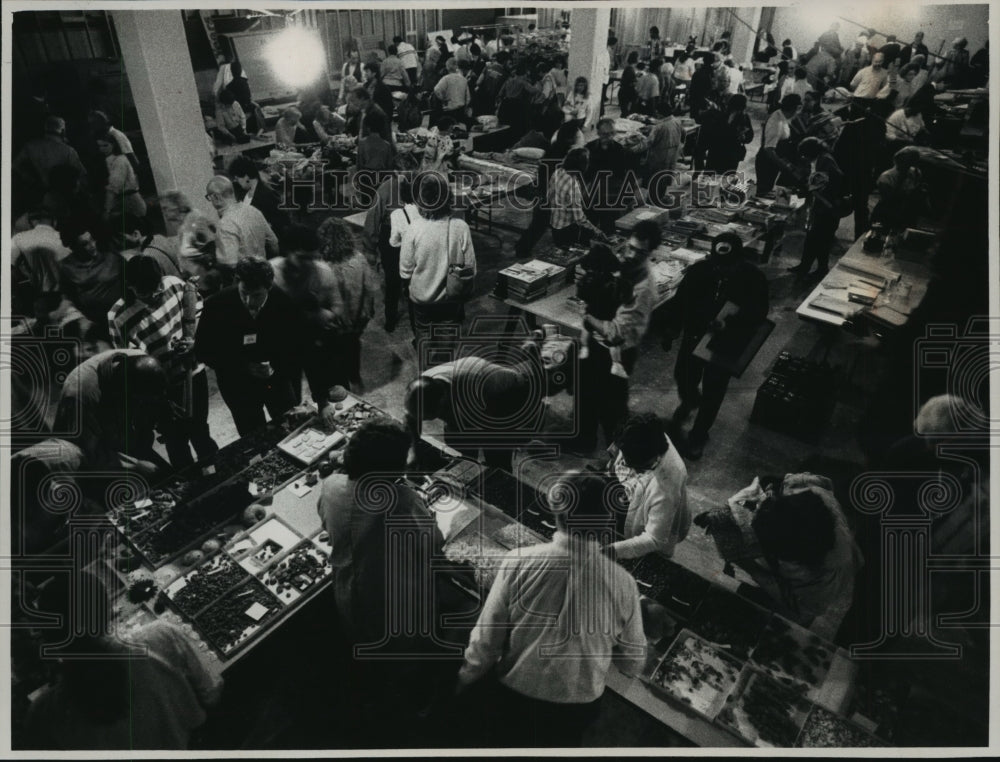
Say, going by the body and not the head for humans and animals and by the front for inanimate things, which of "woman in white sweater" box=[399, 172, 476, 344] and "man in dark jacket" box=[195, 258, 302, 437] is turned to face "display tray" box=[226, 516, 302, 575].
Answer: the man in dark jacket

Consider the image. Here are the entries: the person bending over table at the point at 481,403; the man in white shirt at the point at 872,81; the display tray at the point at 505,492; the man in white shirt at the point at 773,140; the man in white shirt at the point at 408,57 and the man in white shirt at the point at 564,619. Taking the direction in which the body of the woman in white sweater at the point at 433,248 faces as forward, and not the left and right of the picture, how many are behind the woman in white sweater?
3

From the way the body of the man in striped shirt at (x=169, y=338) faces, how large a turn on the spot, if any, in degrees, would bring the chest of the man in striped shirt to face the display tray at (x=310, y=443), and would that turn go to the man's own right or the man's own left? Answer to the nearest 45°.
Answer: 0° — they already face it

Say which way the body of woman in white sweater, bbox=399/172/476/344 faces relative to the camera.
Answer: away from the camera

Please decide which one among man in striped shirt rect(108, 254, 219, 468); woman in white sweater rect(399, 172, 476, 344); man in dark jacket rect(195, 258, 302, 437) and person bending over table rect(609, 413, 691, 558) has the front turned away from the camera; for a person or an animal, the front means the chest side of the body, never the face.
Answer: the woman in white sweater

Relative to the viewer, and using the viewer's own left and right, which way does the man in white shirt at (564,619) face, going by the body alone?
facing away from the viewer

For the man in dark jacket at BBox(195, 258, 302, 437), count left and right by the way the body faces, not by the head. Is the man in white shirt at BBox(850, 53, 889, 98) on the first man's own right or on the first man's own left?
on the first man's own left

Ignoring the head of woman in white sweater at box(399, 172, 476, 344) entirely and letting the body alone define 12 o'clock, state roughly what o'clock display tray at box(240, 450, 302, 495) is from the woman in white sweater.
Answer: The display tray is roughly at 7 o'clock from the woman in white sweater.

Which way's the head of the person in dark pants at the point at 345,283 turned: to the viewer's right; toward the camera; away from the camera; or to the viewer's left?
away from the camera

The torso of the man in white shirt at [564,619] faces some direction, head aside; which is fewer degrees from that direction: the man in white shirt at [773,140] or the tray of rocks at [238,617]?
the man in white shirt
